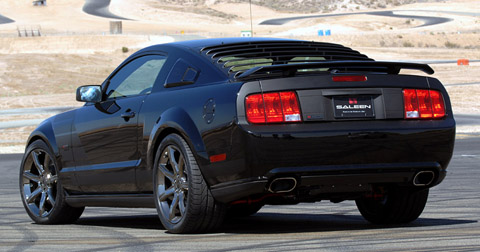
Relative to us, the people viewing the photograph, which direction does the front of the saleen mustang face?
facing away from the viewer and to the left of the viewer
